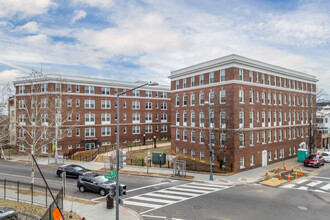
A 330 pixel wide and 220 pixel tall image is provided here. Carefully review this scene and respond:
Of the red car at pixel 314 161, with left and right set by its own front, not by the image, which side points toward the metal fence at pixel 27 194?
front

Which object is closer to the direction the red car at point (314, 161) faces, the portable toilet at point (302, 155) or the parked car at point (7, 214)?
the parked car

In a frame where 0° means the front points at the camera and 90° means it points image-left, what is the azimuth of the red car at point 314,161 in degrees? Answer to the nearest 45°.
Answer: approximately 45°

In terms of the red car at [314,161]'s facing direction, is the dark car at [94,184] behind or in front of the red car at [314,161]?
in front

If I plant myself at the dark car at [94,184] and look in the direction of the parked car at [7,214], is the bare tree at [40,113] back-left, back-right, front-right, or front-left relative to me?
back-right

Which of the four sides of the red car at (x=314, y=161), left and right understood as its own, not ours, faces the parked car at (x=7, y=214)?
front
